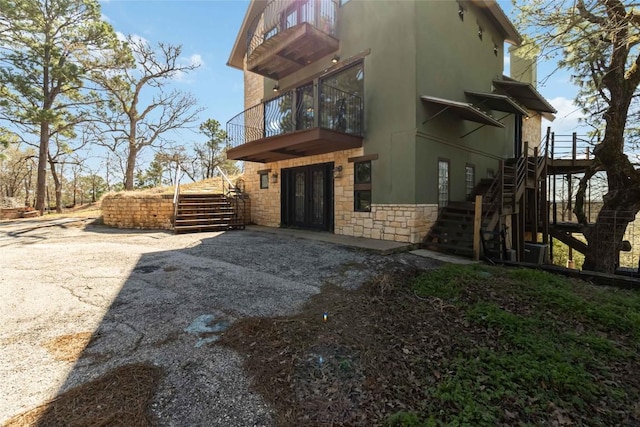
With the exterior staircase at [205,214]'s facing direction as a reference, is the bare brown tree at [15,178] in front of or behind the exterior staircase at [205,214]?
behind

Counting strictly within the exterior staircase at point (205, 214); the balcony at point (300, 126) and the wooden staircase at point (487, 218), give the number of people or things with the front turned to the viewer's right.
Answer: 0

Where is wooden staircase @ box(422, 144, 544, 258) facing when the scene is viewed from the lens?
facing the viewer and to the left of the viewer

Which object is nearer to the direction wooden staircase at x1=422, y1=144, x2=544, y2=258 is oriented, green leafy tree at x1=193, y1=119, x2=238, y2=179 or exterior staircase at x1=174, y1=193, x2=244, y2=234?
the exterior staircase

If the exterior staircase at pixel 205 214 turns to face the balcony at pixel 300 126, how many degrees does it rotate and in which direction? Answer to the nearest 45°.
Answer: approximately 45° to its left

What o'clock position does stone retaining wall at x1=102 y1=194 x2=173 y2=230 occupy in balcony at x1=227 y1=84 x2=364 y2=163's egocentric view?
The stone retaining wall is roughly at 2 o'clock from the balcony.

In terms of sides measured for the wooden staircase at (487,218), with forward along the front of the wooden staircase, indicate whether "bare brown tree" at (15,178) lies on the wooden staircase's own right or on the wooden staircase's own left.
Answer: on the wooden staircase's own right

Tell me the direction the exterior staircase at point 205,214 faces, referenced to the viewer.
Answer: facing the viewer

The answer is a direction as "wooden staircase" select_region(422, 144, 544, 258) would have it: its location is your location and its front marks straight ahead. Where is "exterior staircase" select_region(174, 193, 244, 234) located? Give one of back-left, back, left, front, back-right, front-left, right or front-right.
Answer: front-right

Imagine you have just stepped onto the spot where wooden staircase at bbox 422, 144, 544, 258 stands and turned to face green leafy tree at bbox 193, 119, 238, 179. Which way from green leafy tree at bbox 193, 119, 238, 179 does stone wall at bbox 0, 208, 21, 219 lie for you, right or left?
left

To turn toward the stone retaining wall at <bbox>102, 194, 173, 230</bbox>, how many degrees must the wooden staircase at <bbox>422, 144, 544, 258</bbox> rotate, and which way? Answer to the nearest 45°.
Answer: approximately 45° to its right

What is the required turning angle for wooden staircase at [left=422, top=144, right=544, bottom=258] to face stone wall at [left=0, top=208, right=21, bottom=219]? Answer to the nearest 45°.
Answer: approximately 45° to its right
